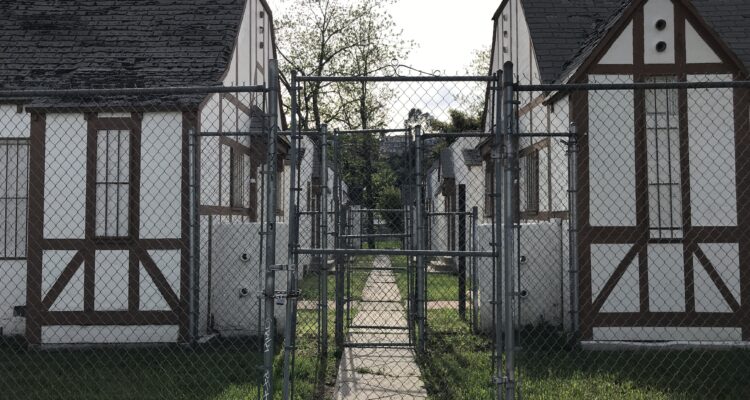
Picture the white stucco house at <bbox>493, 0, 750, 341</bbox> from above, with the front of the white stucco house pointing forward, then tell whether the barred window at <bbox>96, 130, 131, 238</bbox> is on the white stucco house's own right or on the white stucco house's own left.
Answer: on the white stucco house's own right

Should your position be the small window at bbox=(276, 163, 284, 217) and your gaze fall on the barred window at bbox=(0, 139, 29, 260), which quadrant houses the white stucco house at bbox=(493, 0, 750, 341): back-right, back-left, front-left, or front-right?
front-left

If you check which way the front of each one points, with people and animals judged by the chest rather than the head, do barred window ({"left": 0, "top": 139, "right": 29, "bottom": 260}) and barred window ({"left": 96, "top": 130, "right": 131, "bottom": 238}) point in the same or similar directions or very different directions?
same or similar directions

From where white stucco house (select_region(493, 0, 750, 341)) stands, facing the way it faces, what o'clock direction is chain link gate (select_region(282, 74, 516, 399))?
The chain link gate is roughly at 2 o'clock from the white stucco house.

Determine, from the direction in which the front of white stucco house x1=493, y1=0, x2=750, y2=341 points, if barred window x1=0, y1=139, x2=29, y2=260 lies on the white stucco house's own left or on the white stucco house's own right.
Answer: on the white stucco house's own right

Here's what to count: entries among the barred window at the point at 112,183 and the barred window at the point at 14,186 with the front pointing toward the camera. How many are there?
2

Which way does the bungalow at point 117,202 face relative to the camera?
toward the camera

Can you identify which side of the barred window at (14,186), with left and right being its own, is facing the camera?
front

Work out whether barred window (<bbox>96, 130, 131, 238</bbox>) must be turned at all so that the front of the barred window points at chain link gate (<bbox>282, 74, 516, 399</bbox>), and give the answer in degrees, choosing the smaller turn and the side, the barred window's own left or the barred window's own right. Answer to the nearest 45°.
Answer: approximately 45° to the barred window's own left

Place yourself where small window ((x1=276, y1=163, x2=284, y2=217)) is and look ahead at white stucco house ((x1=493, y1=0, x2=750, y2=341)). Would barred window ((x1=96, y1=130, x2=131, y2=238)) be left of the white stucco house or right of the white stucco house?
right
